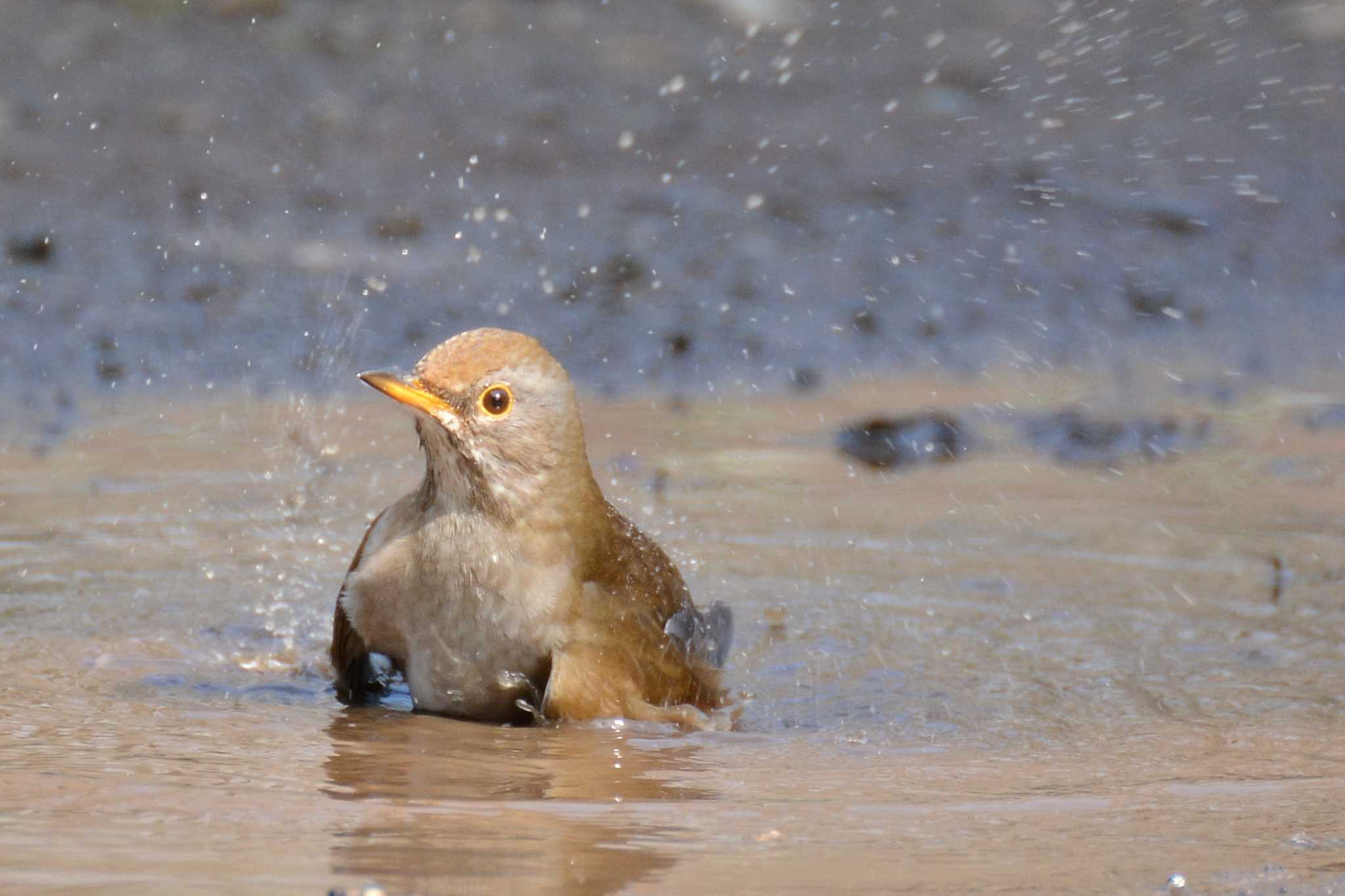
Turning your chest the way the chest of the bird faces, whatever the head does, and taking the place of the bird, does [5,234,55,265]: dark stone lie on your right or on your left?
on your right

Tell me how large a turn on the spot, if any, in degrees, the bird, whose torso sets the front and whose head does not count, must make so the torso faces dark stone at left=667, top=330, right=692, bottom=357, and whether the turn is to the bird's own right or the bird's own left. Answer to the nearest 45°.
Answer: approximately 135° to the bird's own right

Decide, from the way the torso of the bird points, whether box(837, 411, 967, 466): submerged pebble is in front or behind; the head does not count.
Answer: behind

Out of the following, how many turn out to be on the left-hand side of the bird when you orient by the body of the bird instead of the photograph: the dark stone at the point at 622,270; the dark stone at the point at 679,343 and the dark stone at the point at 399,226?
0

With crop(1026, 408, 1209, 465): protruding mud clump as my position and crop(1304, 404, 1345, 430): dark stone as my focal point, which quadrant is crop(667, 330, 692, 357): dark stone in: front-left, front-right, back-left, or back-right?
back-left

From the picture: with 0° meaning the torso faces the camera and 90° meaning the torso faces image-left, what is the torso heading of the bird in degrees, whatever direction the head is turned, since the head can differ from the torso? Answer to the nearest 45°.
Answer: approximately 45°

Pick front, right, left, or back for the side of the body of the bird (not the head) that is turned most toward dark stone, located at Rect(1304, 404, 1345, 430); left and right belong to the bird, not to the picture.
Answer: back

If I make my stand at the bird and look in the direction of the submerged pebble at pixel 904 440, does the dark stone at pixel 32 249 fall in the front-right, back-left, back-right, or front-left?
front-left

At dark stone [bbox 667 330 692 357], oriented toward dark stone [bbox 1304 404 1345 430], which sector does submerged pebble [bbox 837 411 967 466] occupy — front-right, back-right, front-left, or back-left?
front-right

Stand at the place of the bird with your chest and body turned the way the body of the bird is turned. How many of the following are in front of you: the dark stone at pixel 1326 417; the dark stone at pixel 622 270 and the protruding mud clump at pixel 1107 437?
0

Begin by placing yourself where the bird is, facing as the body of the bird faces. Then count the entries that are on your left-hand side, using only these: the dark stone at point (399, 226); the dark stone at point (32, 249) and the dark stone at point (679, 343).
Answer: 0

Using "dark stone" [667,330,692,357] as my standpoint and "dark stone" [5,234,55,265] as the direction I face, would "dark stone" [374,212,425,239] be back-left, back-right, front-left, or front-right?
front-right

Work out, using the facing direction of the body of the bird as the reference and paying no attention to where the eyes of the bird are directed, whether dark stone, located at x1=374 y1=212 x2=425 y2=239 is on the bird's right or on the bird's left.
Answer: on the bird's right

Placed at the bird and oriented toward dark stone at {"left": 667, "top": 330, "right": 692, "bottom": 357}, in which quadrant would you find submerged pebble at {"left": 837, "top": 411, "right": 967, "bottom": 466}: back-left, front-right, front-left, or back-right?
front-right

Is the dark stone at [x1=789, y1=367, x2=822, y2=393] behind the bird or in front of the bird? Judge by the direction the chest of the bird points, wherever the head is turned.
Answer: behind

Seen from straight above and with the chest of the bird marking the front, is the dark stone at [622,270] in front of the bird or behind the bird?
behind
